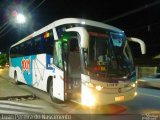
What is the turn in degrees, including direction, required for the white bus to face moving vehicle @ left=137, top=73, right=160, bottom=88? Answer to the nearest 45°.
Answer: approximately 90° to its left

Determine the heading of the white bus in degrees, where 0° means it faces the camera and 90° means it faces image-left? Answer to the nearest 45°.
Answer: approximately 315°
